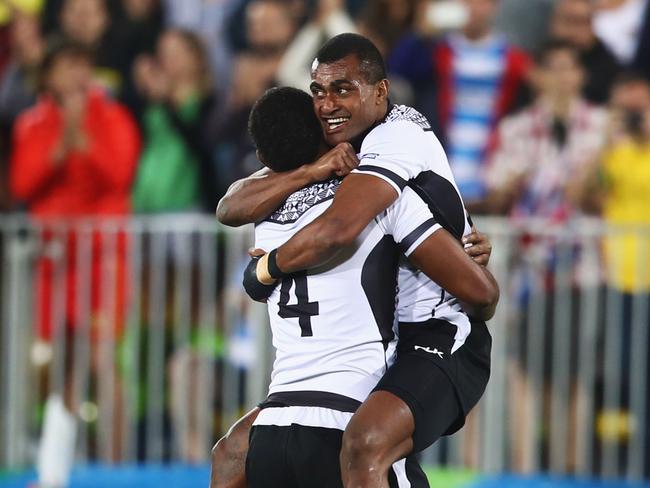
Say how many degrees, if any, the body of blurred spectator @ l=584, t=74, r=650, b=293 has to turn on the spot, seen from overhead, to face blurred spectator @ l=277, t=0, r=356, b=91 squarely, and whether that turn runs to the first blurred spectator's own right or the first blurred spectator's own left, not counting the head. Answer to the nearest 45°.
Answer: approximately 90° to the first blurred spectator's own right

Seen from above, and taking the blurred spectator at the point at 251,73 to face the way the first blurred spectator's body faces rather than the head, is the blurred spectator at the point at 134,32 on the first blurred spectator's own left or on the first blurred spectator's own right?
on the first blurred spectator's own right

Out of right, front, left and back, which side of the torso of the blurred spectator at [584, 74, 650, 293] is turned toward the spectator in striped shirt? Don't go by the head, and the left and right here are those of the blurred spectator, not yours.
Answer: right

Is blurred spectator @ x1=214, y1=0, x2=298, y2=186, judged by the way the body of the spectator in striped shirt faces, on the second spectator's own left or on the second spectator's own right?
on the second spectator's own right

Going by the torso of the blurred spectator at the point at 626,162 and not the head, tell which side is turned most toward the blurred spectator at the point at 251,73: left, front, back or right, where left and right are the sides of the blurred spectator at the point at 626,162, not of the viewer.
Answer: right

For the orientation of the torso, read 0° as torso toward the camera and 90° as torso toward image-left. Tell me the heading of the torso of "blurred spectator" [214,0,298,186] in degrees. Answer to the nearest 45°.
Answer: approximately 0°

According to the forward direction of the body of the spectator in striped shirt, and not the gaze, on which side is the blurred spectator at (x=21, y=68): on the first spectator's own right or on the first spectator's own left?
on the first spectator's own right

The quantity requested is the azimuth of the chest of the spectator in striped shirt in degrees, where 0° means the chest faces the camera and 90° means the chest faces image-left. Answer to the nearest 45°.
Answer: approximately 0°
